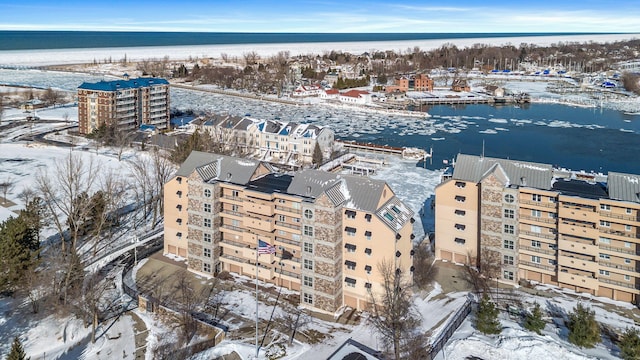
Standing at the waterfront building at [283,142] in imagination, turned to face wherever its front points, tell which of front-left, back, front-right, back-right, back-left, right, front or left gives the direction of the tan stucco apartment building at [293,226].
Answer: front-left

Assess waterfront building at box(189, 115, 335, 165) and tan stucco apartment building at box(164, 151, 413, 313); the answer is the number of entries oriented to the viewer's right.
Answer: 0

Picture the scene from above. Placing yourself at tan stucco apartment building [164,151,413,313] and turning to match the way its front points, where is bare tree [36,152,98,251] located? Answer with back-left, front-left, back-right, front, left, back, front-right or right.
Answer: right

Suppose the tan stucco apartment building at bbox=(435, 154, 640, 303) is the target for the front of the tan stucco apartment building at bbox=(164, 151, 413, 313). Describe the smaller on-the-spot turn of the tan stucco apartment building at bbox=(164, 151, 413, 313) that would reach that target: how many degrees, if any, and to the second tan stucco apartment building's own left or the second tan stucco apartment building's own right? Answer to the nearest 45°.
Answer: approximately 135° to the second tan stucco apartment building's own left

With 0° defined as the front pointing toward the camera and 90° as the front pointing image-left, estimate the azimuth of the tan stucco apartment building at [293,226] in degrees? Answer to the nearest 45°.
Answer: approximately 45°
